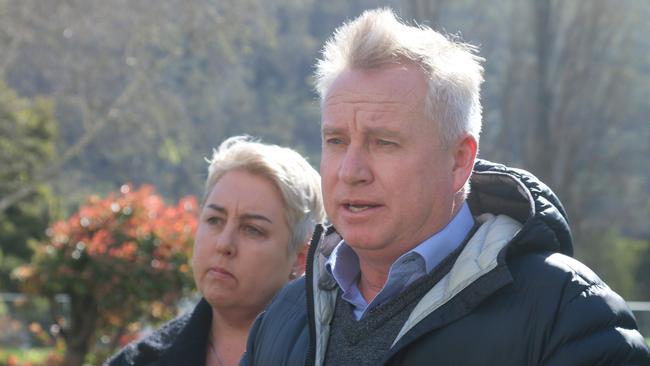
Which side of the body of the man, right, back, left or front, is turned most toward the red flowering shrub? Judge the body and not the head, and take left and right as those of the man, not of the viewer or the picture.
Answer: right

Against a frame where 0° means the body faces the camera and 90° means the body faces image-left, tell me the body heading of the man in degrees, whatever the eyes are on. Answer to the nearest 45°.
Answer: approximately 45°

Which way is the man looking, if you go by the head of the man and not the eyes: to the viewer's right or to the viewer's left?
to the viewer's left

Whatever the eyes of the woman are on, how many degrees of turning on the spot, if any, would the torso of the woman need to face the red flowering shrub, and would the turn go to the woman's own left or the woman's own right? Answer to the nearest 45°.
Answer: approximately 135° to the woman's own right
